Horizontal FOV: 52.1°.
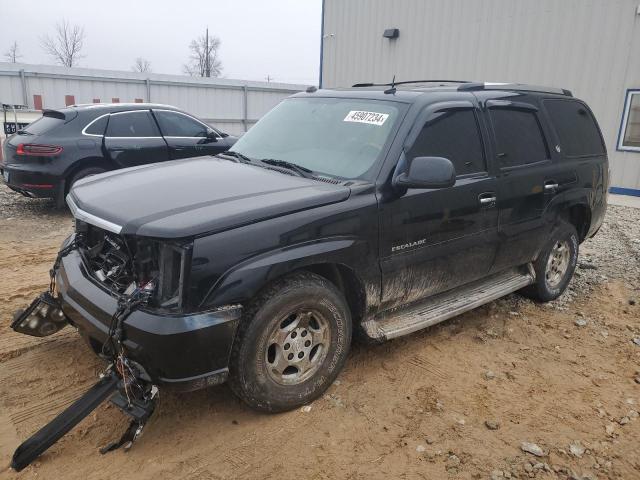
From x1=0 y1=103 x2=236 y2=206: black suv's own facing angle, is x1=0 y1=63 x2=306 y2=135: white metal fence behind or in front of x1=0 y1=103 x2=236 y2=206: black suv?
in front

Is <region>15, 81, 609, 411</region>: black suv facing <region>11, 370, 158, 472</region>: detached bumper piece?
yes

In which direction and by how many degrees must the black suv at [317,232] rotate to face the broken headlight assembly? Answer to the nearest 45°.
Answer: approximately 45° to its right

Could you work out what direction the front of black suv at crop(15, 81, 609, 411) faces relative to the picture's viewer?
facing the viewer and to the left of the viewer

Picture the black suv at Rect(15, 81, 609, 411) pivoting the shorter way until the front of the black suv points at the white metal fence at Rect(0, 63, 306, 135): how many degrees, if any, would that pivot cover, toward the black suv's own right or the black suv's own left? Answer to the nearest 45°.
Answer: approximately 135° to the black suv's own right

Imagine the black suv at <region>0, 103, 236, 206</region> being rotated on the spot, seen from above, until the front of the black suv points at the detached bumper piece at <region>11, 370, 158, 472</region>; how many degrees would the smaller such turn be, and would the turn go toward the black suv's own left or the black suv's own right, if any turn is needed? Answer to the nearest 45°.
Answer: approximately 135° to the black suv's own right

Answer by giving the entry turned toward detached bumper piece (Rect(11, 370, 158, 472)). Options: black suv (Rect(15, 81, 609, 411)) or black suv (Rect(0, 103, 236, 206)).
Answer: black suv (Rect(15, 81, 609, 411))

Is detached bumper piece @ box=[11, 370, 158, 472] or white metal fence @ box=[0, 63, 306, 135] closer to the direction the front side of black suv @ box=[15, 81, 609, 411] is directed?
the detached bumper piece

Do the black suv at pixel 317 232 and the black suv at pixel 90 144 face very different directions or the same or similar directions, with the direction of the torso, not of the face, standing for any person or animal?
very different directions

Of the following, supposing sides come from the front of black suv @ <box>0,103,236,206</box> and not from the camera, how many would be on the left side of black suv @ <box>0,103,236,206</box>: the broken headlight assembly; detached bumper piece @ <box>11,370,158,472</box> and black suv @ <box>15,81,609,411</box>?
0

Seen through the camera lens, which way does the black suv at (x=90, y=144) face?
facing away from the viewer and to the right of the viewer
